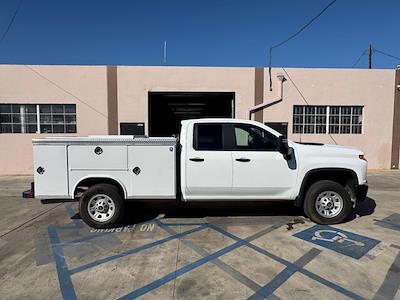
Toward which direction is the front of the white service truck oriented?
to the viewer's right
